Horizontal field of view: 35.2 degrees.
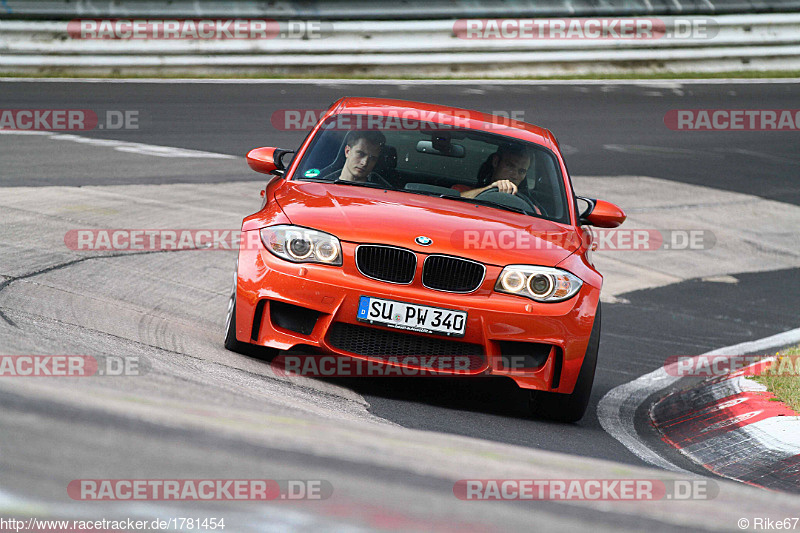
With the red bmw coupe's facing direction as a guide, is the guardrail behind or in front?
behind

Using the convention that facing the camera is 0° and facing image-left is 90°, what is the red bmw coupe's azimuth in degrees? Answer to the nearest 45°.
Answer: approximately 0°
